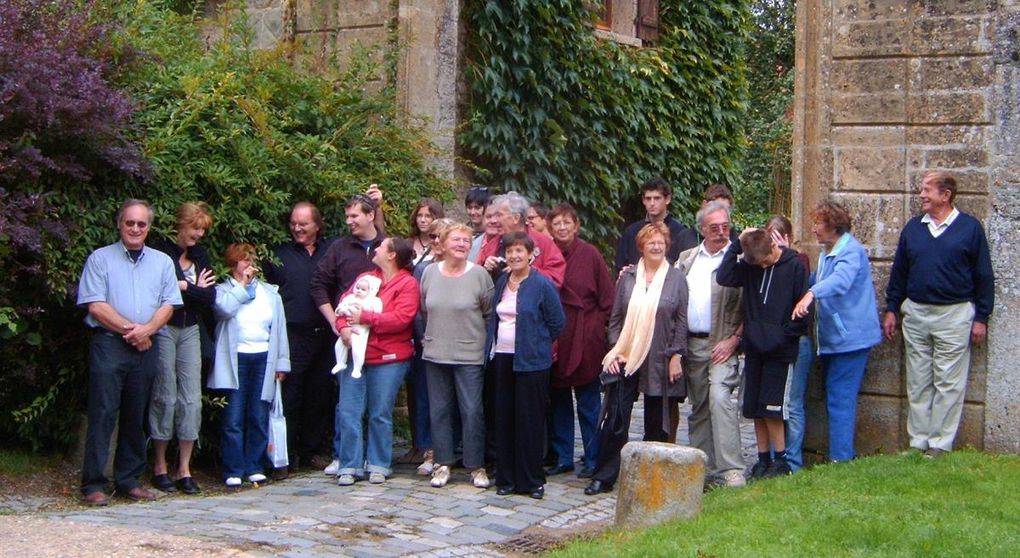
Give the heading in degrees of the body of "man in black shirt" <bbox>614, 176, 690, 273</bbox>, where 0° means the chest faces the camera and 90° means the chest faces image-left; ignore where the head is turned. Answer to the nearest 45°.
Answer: approximately 0°

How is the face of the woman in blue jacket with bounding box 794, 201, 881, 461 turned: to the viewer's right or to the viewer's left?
to the viewer's left

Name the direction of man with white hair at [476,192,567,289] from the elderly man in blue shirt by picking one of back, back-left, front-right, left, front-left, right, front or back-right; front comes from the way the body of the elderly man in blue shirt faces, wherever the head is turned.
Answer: left

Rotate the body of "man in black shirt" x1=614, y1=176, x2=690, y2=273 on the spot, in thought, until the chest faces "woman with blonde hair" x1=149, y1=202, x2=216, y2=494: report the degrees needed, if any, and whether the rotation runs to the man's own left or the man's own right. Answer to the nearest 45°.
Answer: approximately 45° to the man's own right

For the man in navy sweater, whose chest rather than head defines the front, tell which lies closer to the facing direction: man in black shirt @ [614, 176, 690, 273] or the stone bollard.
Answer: the stone bollard

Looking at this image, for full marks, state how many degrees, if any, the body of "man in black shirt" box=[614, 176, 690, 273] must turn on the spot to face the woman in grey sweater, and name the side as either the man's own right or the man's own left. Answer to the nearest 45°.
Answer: approximately 45° to the man's own right

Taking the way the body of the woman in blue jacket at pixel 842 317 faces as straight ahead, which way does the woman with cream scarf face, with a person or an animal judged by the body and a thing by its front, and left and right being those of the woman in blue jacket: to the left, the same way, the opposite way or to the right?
to the left

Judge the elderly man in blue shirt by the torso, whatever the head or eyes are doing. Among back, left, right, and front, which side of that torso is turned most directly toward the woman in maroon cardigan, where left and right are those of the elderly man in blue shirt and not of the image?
left

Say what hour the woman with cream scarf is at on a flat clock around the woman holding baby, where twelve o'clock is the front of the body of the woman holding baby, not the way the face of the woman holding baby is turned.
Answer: The woman with cream scarf is roughly at 8 o'clock from the woman holding baby.

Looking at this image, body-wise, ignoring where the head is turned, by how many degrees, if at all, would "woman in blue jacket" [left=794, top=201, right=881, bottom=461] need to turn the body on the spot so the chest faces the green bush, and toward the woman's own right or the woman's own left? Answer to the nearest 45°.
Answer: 0° — they already face it

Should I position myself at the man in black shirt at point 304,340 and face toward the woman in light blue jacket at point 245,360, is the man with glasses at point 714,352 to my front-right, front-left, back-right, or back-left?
back-left

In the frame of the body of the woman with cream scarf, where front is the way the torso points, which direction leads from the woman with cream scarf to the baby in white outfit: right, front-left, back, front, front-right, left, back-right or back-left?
right

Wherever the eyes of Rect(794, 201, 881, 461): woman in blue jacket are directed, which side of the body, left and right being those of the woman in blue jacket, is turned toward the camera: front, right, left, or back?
left
